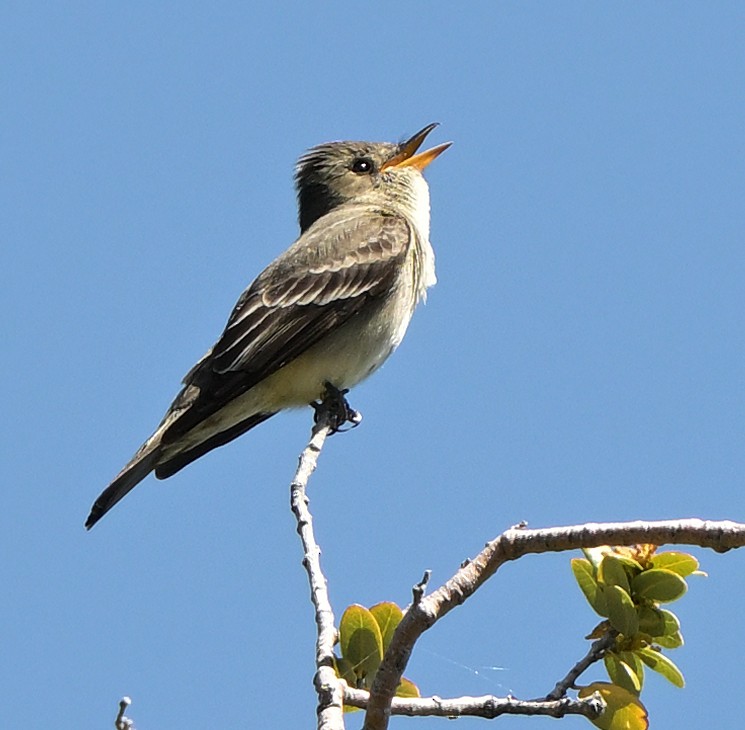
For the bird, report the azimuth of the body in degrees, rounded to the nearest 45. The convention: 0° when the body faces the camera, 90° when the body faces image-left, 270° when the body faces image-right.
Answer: approximately 270°
